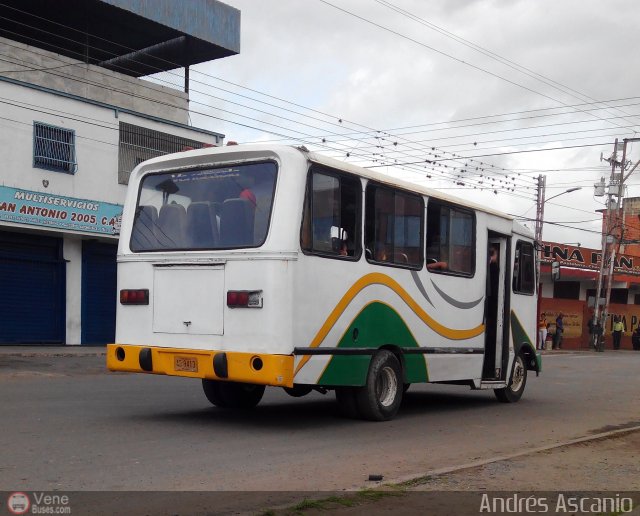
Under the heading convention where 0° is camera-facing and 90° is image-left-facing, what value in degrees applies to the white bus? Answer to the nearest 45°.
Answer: approximately 225°

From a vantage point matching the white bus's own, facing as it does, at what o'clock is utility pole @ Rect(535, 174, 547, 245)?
The utility pole is roughly at 11 o'clock from the white bus.

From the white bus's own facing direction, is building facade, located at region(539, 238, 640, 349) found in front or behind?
in front

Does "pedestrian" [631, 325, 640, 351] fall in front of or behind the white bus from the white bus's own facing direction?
in front

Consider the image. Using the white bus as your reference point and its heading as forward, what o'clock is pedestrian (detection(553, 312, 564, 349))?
The pedestrian is roughly at 11 o'clock from the white bus.

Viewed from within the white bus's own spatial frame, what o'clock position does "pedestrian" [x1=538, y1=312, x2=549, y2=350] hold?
The pedestrian is roughly at 11 o'clock from the white bus.
